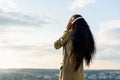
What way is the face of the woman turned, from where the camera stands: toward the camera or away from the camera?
away from the camera

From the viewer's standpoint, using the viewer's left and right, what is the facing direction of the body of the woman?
facing away from the viewer and to the left of the viewer
